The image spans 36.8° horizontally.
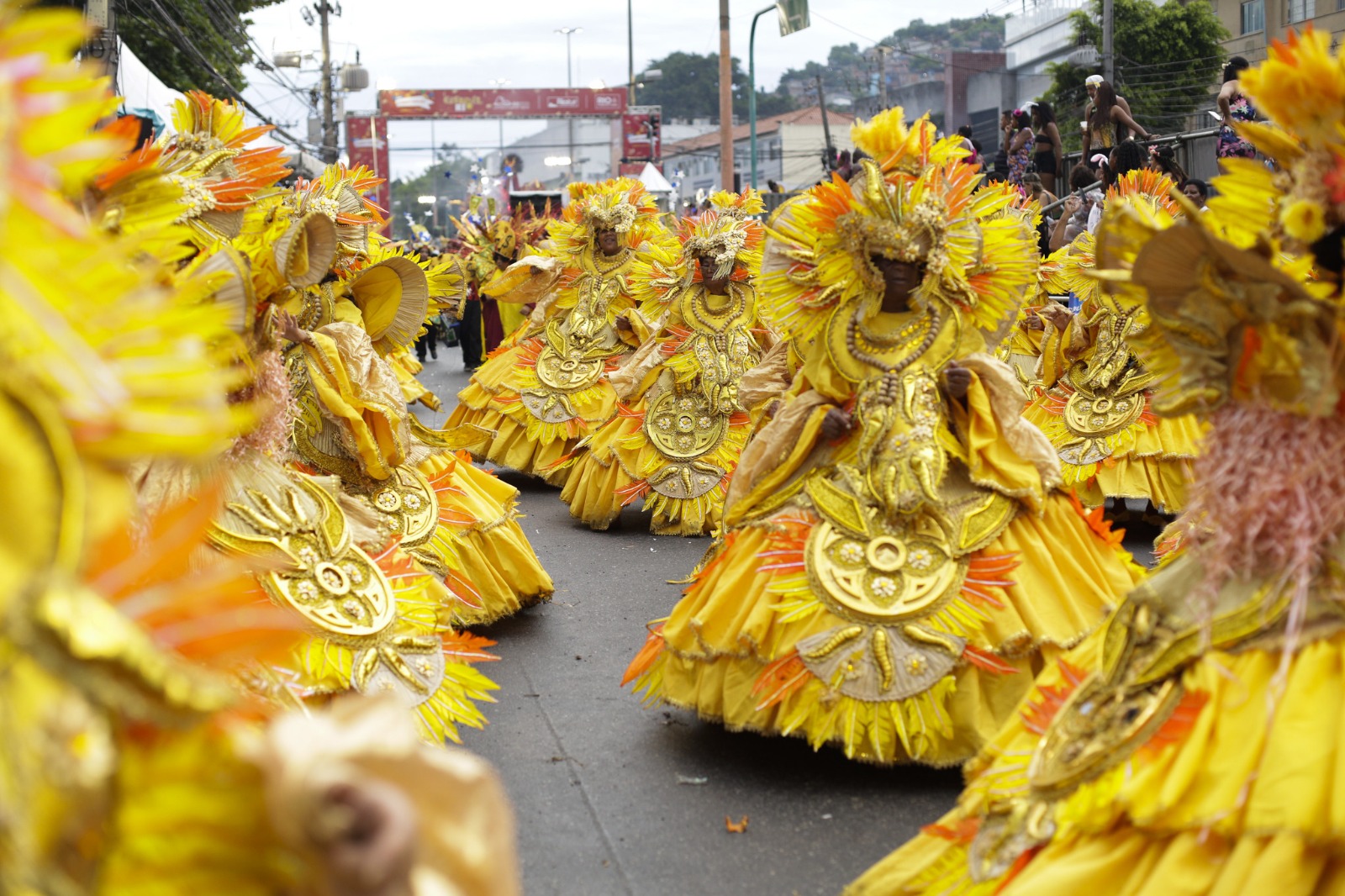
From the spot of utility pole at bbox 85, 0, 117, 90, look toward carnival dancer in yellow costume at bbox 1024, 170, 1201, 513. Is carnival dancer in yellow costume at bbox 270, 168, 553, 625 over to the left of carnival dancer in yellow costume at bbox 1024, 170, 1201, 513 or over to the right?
right

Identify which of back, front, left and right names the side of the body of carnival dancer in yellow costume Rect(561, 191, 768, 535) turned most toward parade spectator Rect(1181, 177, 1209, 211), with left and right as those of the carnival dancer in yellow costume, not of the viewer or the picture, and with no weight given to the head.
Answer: left

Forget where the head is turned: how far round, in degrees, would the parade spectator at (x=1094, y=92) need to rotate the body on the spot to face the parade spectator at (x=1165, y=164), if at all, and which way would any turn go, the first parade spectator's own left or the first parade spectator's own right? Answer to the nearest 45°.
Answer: approximately 45° to the first parade spectator's own left

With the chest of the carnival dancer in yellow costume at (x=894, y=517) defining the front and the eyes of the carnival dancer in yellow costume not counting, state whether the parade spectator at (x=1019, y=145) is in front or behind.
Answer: behind
